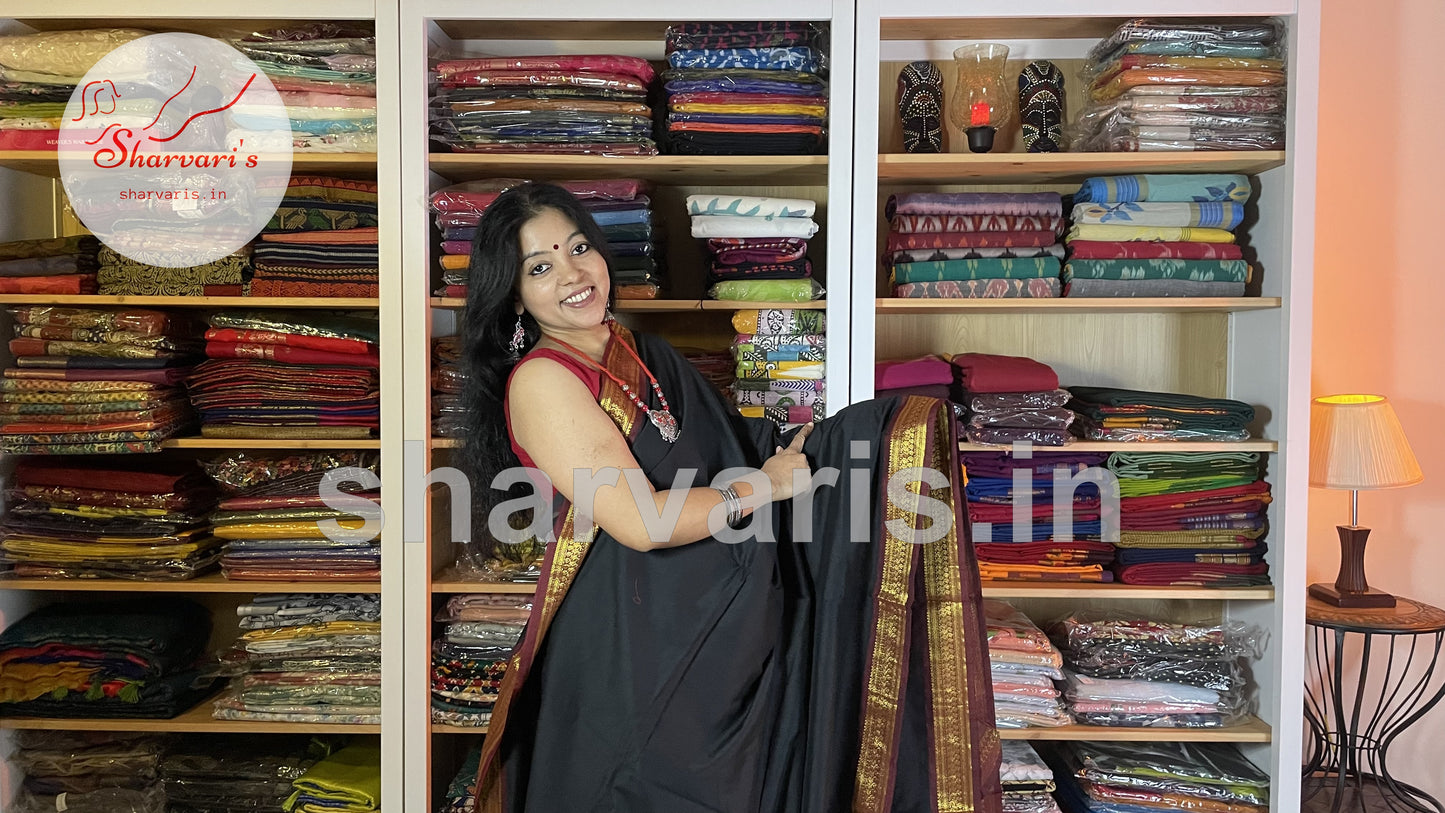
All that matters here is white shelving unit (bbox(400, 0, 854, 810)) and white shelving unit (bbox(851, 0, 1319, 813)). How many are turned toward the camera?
2

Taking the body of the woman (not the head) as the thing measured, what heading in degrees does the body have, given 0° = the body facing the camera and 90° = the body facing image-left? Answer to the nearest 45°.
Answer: approximately 315°

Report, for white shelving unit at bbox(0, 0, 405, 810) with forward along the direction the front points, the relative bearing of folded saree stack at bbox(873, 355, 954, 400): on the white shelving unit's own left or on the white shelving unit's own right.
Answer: on the white shelving unit's own left

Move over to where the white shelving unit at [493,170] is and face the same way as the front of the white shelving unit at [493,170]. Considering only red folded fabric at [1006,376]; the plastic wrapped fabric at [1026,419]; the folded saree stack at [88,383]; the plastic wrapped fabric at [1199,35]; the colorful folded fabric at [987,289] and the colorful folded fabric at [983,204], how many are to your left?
5

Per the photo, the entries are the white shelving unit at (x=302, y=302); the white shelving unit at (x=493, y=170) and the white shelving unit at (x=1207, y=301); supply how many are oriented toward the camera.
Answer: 3

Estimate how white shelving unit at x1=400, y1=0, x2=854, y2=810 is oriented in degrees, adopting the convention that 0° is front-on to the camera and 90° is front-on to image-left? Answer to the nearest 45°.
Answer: approximately 0°

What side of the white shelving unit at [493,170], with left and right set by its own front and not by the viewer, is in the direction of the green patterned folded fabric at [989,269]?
left

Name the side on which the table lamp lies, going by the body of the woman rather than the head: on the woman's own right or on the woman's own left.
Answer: on the woman's own left

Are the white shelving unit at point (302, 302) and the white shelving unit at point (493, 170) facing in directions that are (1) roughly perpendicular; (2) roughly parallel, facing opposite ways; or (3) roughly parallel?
roughly parallel

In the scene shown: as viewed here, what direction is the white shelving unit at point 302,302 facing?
toward the camera

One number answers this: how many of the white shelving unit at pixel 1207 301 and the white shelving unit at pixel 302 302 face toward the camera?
2

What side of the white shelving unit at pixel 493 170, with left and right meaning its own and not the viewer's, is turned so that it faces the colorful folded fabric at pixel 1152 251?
left

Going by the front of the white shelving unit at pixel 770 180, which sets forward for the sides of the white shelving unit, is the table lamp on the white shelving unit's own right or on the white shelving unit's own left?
on the white shelving unit's own left

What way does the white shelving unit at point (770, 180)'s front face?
toward the camera

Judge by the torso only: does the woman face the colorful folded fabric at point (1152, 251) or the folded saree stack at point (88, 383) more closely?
the colorful folded fabric

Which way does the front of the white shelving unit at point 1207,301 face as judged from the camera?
facing the viewer
